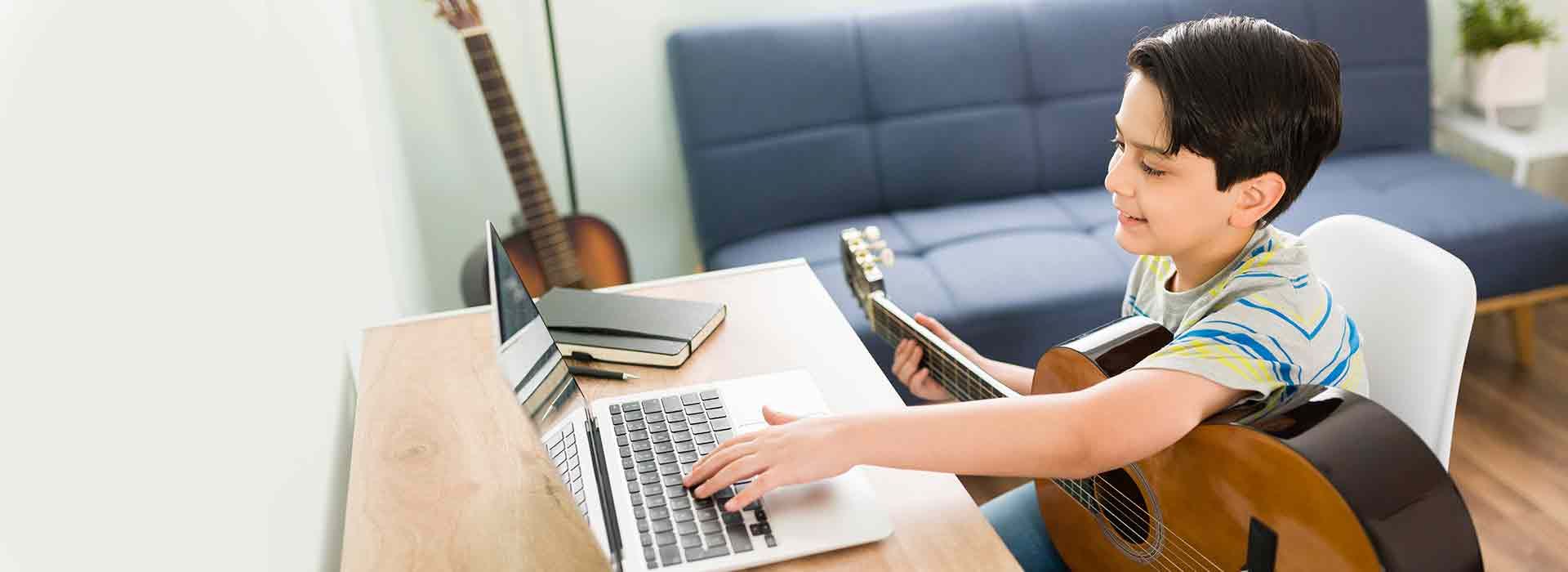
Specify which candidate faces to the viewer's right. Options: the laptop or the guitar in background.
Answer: the laptop

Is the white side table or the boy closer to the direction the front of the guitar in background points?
the boy

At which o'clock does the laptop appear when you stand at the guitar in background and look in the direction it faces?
The laptop is roughly at 12 o'clock from the guitar in background.

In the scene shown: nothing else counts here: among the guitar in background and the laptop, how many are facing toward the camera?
1

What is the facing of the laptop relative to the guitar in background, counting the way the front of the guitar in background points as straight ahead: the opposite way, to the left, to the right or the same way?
to the left

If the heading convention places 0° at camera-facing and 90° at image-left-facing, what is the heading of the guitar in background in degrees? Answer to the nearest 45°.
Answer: approximately 0°

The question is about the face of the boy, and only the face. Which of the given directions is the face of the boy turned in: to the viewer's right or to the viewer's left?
to the viewer's left

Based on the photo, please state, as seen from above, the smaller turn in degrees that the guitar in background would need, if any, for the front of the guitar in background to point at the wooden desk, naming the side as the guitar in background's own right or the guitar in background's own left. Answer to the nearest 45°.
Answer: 0° — it already faces it

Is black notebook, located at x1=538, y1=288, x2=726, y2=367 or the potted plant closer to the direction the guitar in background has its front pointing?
the black notebook

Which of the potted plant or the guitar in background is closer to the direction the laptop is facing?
the potted plant

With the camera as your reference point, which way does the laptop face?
facing to the right of the viewer

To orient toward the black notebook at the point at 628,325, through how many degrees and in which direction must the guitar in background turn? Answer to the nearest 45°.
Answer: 0° — it already faces it
